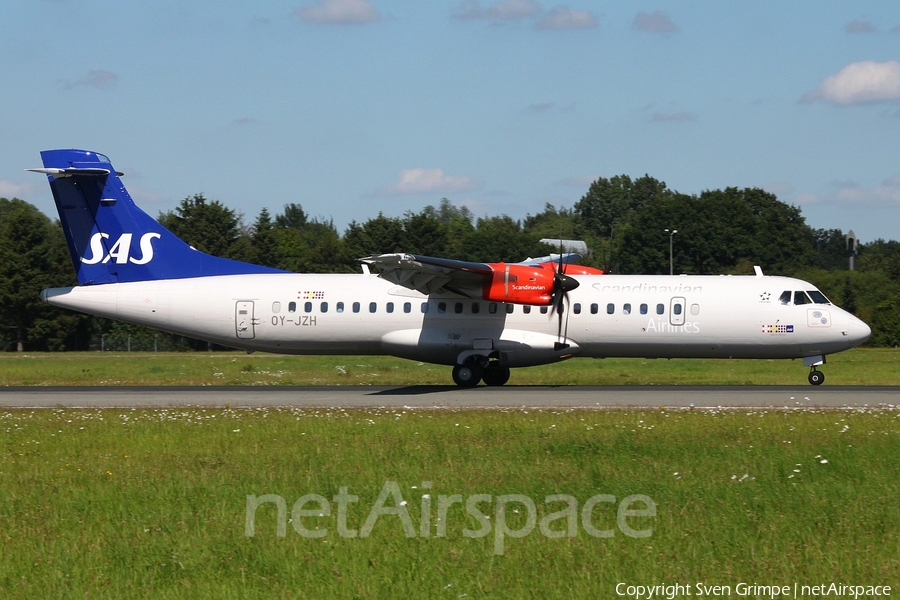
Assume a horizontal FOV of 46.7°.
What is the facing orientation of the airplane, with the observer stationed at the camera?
facing to the right of the viewer
